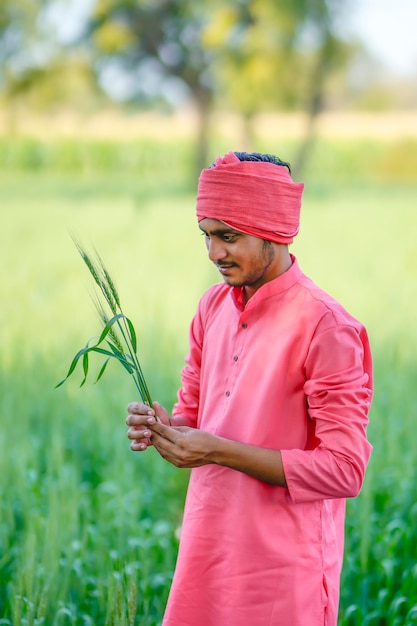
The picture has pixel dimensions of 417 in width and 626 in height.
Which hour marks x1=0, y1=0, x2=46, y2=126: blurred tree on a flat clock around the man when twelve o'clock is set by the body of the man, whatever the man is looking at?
The blurred tree is roughly at 4 o'clock from the man.

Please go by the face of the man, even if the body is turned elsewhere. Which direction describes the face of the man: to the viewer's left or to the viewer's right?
to the viewer's left

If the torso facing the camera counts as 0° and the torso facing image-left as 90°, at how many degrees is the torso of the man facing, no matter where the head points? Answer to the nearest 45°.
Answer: approximately 45°

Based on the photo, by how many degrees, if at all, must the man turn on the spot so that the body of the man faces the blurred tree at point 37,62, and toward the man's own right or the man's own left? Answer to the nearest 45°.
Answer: approximately 135° to the man's own right

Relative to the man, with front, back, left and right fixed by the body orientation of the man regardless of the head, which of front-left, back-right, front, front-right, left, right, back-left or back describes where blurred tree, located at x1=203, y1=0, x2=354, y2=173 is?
back-right

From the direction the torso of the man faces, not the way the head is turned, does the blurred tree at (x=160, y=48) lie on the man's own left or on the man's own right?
on the man's own right
